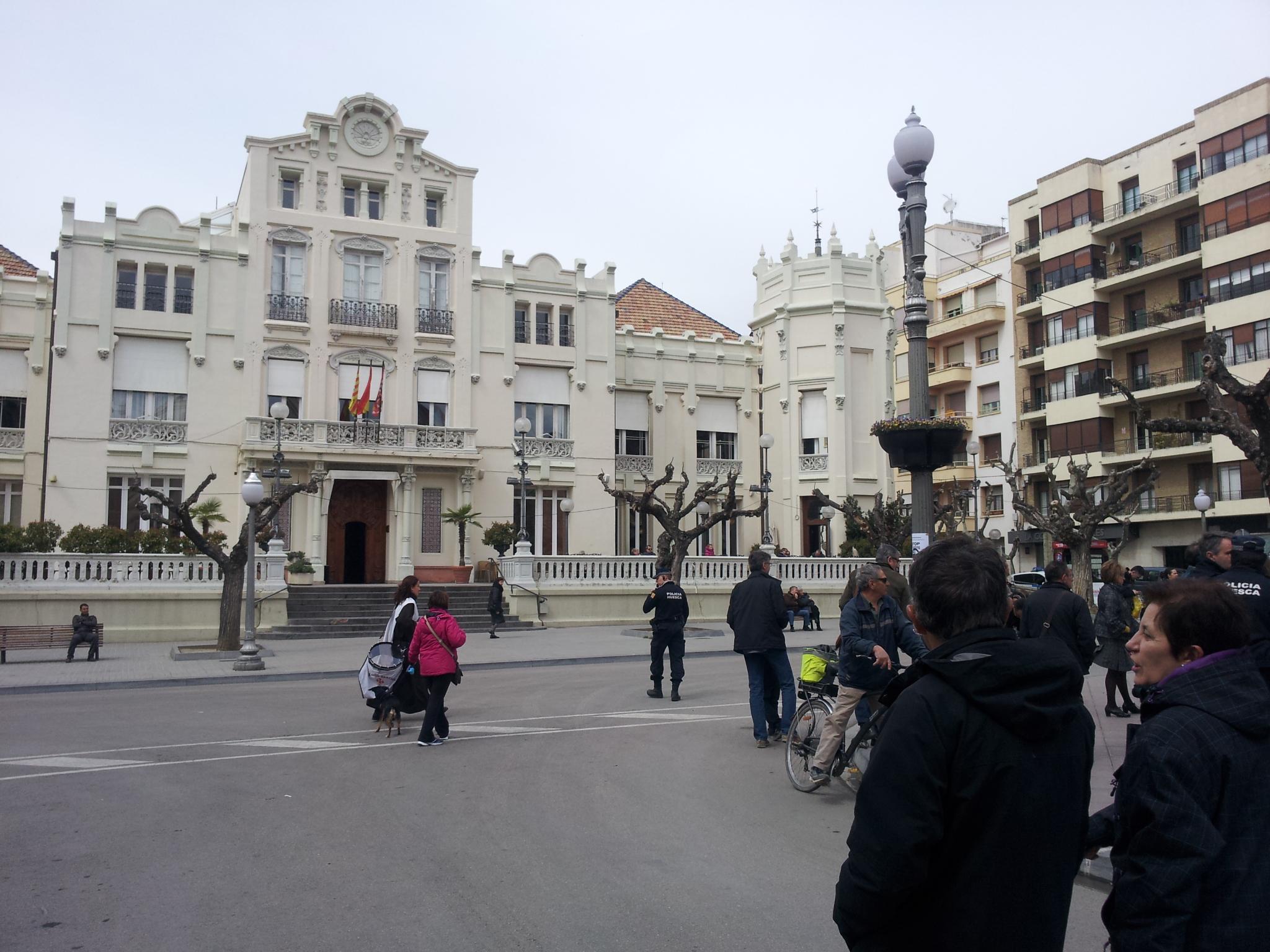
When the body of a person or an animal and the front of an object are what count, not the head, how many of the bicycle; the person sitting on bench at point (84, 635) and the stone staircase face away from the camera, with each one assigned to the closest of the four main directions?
0

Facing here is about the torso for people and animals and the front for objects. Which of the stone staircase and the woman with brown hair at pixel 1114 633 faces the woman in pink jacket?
the stone staircase

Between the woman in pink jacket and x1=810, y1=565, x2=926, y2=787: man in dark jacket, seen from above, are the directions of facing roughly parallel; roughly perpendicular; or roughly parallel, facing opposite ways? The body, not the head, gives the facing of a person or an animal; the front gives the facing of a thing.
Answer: roughly parallel, facing opposite ways

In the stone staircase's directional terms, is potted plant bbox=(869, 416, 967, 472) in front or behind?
in front

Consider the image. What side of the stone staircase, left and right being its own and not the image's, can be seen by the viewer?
front

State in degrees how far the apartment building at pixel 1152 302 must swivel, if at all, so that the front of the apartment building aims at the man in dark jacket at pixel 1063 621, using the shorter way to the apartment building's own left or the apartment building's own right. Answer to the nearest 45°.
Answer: approximately 45° to the apartment building's own left

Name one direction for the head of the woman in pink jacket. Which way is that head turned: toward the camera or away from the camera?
away from the camera

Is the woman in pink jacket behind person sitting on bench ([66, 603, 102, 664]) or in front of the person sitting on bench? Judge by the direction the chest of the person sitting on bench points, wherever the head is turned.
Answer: in front

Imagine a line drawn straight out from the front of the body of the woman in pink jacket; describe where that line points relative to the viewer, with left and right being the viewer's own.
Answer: facing away from the viewer

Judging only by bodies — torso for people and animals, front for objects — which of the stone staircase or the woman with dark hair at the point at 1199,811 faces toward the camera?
the stone staircase

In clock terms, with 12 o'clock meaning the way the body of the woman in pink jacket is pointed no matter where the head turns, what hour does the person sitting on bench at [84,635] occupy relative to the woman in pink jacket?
The person sitting on bench is roughly at 11 o'clock from the woman in pink jacket.

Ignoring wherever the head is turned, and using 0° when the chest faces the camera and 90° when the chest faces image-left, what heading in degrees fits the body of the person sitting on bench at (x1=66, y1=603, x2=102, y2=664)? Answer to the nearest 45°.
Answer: approximately 0°

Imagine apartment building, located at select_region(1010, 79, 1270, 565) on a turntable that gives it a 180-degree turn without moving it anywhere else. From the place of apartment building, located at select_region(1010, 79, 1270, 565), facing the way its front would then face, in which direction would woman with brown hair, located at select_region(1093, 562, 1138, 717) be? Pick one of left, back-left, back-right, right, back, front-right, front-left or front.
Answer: back-right

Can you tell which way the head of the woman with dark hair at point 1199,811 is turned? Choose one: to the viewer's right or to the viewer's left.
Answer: to the viewer's left

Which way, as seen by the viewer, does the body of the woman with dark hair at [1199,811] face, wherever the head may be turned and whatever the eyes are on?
to the viewer's left
